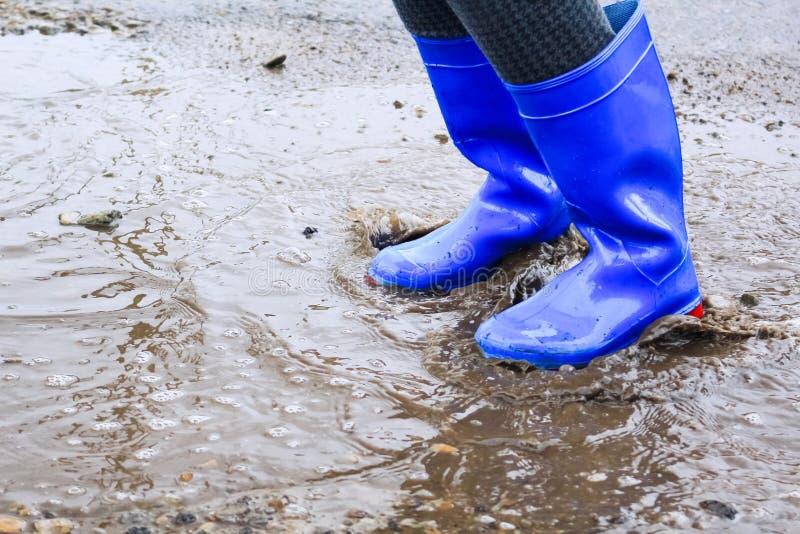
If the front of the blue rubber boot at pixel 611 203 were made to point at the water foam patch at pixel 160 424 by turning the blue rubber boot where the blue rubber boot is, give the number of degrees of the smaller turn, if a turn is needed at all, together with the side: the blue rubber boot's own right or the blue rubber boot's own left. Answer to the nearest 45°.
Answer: approximately 45° to the blue rubber boot's own left

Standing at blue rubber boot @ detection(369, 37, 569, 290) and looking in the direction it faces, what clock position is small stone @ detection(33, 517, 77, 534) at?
The small stone is roughly at 10 o'clock from the blue rubber boot.

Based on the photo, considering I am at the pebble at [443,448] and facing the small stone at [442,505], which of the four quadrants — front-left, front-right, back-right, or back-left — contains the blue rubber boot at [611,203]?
back-left

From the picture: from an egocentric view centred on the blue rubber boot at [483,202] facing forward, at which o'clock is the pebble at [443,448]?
The pebble is roughly at 9 o'clock from the blue rubber boot.

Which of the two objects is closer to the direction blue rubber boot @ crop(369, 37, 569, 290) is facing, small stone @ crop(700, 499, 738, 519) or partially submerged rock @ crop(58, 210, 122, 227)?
the partially submerged rock

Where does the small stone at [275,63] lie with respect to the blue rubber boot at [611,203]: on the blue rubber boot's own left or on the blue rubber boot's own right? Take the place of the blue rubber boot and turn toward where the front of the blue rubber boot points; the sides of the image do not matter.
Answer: on the blue rubber boot's own right

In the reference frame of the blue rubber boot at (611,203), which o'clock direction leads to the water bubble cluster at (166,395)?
The water bubble cluster is roughly at 11 o'clock from the blue rubber boot.

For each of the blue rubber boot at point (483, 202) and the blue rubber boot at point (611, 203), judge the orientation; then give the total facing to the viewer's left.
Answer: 2

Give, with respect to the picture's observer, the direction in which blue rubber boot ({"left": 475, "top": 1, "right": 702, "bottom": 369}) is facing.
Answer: facing to the left of the viewer

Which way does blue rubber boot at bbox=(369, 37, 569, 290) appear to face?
to the viewer's left

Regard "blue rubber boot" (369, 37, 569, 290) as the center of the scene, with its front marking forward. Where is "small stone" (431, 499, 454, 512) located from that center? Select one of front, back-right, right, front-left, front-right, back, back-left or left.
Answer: left

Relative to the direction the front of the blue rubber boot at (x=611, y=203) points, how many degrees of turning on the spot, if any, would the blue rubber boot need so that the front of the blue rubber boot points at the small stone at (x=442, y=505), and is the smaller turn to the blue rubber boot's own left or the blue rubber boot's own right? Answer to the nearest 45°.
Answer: approximately 90° to the blue rubber boot's own left
